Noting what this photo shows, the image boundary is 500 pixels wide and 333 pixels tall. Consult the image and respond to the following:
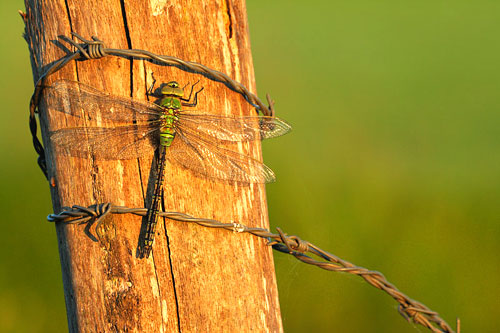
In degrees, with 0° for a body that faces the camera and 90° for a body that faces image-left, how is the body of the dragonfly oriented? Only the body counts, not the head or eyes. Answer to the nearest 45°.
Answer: approximately 180°
